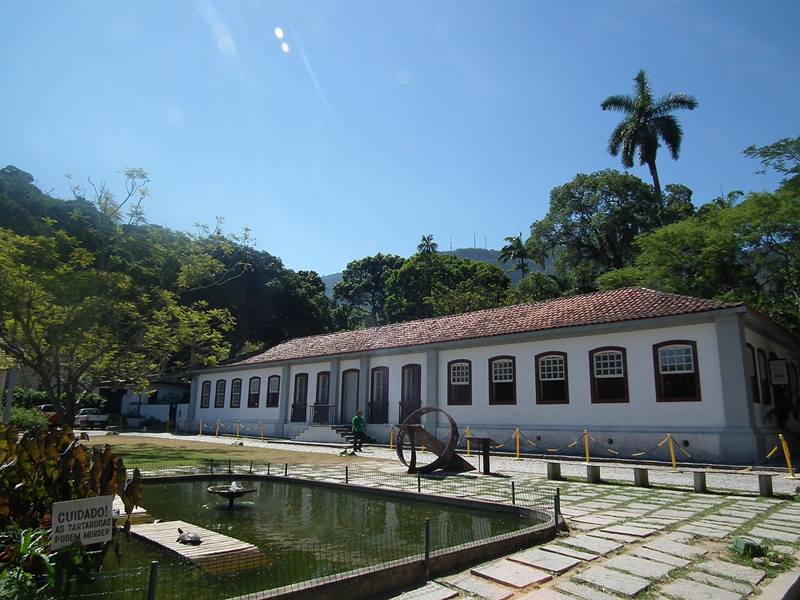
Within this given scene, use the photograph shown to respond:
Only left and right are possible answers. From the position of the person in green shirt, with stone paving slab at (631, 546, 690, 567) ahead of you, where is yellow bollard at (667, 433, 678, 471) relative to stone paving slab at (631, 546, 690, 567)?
left

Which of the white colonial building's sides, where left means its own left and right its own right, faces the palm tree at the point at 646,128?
back

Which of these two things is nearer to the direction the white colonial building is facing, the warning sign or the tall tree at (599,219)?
the warning sign

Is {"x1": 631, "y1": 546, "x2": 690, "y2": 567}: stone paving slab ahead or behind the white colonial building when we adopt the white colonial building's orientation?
ahead

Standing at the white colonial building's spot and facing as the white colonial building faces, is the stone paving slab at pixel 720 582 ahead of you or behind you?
ahead

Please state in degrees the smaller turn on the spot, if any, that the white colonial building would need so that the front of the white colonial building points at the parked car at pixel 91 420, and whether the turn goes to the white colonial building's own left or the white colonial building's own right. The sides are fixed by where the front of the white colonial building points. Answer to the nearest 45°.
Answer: approximately 90° to the white colonial building's own right

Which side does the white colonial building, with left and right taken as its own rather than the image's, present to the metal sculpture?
front

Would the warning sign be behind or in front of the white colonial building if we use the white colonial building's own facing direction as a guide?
in front

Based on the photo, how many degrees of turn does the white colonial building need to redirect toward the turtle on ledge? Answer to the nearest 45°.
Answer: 0° — it already faces it

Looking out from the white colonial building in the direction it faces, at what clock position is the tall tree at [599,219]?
The tall tree is roughly at 5 o'clock from the white colonial building.

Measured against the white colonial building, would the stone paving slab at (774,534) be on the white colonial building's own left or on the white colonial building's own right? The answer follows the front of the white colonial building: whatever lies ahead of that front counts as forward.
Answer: on the white colonial building's own left

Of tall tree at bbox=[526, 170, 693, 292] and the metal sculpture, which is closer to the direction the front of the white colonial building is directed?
the metal sculpture
